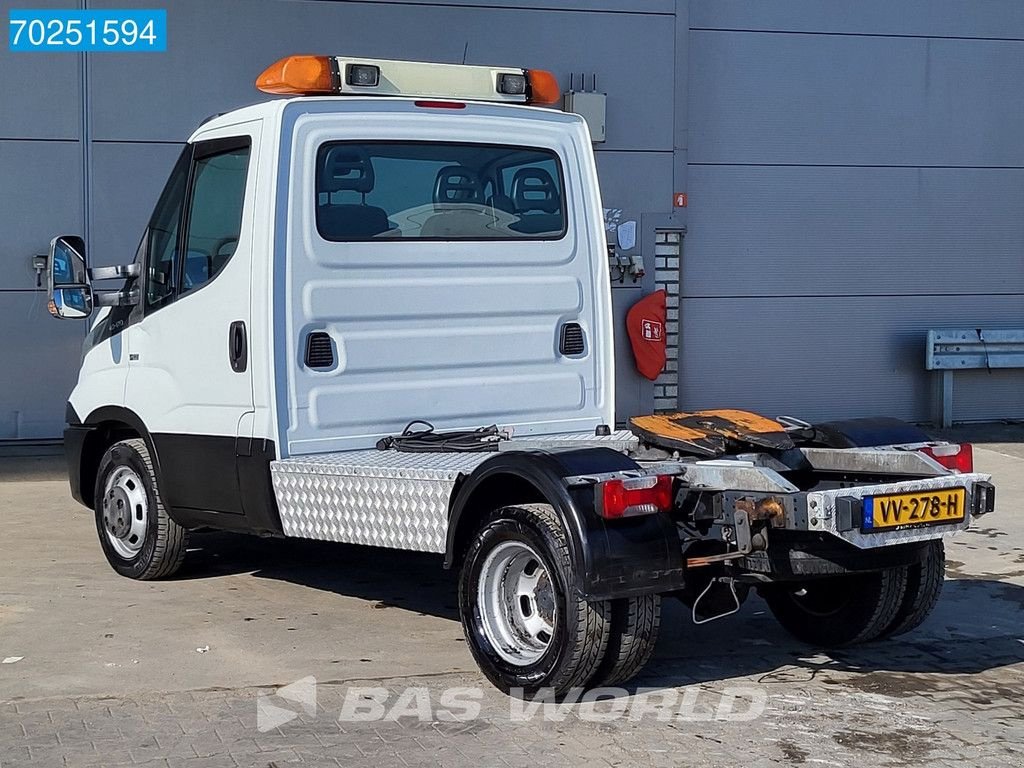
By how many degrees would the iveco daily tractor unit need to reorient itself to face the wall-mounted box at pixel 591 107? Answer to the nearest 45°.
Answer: approximately 45° to its right

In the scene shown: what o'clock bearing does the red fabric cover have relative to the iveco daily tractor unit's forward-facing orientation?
The red fabric cover is roughly at 2 o'clock from the iveco daily tractor unit.

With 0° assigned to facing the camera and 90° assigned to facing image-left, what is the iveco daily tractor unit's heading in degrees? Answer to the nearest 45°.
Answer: approximately 135°

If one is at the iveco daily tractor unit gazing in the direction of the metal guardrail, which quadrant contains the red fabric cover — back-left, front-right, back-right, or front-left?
front-left

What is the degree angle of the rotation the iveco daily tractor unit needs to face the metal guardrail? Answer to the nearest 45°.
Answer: approximately 90° to its right

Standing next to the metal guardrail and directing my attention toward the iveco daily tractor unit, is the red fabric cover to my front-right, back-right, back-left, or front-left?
front-right
